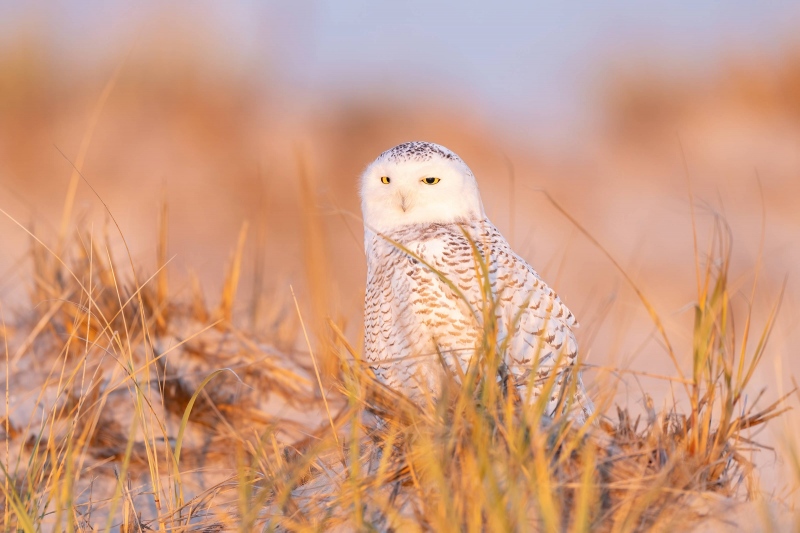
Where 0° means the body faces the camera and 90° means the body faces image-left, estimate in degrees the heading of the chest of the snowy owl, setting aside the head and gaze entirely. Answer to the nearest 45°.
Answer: approximately 45°
